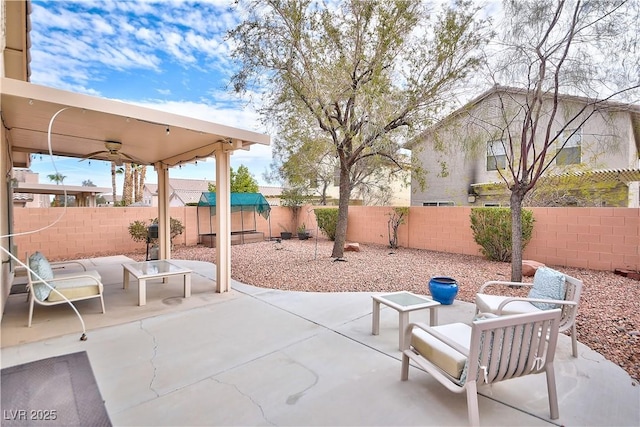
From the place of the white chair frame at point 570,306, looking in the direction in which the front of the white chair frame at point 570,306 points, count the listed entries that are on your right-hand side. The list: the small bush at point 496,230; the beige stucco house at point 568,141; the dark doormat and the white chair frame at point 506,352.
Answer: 2

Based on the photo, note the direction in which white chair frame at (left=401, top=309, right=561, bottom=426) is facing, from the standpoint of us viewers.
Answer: facing away from the viewer and to the left of the viewer

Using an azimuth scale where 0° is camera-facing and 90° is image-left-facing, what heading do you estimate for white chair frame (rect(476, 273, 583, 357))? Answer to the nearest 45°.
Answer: approximately 90°

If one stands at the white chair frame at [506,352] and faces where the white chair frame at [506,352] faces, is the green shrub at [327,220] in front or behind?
in front

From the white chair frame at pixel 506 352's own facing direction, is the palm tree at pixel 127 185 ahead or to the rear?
ahead

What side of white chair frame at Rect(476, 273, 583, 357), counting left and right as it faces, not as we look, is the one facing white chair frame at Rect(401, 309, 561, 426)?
left

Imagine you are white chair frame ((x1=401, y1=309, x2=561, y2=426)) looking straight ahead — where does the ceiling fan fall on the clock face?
The ceiling fan is roughly at 11 o'clock from the white chair frame.

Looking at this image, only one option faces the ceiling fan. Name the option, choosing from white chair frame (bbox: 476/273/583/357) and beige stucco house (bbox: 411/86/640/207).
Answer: the white chair frame
